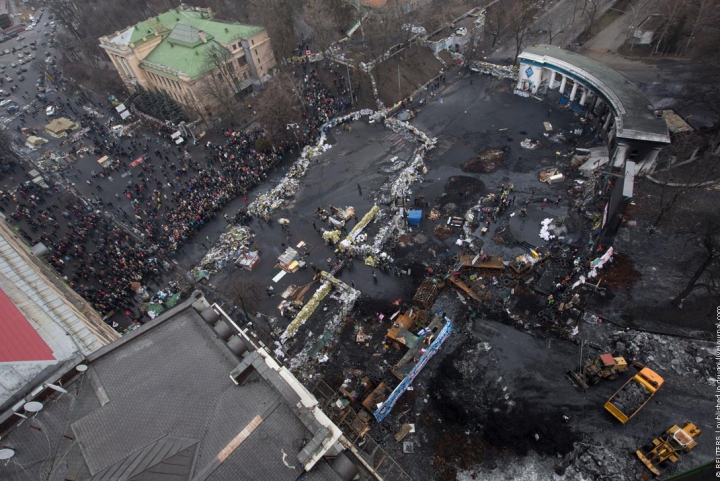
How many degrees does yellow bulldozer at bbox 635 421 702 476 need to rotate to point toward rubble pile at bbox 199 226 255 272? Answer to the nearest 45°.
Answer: approximately 45° to its right

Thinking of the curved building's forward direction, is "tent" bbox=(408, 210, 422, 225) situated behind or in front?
in front

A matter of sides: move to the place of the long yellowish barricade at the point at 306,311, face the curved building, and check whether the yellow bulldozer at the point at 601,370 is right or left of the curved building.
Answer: right

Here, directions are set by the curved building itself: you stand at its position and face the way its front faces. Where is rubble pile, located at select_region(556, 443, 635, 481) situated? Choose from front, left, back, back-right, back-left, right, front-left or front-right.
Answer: front-left

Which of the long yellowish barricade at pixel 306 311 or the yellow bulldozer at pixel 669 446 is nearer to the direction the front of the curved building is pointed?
the long yellowish barricade

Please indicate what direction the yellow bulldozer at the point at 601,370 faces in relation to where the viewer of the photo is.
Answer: facing the viewer and to the left of the viewer

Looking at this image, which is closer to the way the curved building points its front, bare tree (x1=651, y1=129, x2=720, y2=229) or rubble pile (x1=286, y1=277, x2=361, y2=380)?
the rubble pile

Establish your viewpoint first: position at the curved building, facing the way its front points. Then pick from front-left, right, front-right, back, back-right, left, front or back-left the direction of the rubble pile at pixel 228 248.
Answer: front
